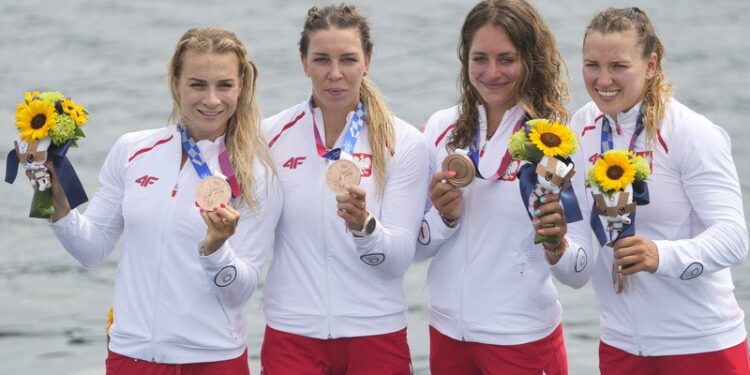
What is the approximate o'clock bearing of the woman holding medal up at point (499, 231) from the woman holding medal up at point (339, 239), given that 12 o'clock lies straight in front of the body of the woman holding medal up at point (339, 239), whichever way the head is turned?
the woman holding medal up at point (499, 231) is roughly at 9 o'clock from the woman holding medal up at point (339, 239).

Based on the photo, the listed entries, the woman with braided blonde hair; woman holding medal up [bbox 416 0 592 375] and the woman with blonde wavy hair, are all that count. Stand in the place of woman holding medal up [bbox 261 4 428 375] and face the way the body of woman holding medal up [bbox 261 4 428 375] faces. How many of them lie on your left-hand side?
2

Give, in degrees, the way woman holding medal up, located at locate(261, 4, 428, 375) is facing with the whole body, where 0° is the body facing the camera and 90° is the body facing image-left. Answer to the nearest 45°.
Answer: approximately 0°

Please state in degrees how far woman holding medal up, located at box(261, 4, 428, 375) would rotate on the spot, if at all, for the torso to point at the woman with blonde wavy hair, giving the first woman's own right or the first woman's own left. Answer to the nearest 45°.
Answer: approximately 90° to the first woman's own right

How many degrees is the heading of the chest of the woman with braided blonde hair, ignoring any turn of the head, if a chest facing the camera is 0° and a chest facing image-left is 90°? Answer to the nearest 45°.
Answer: approximately 45°

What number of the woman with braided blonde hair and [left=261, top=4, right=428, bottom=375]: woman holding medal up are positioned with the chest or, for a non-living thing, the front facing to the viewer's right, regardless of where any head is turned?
0

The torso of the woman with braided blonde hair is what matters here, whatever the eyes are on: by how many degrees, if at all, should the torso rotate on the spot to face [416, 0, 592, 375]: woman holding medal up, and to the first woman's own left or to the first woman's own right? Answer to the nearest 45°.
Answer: approximately 45° to the first woman's own right
